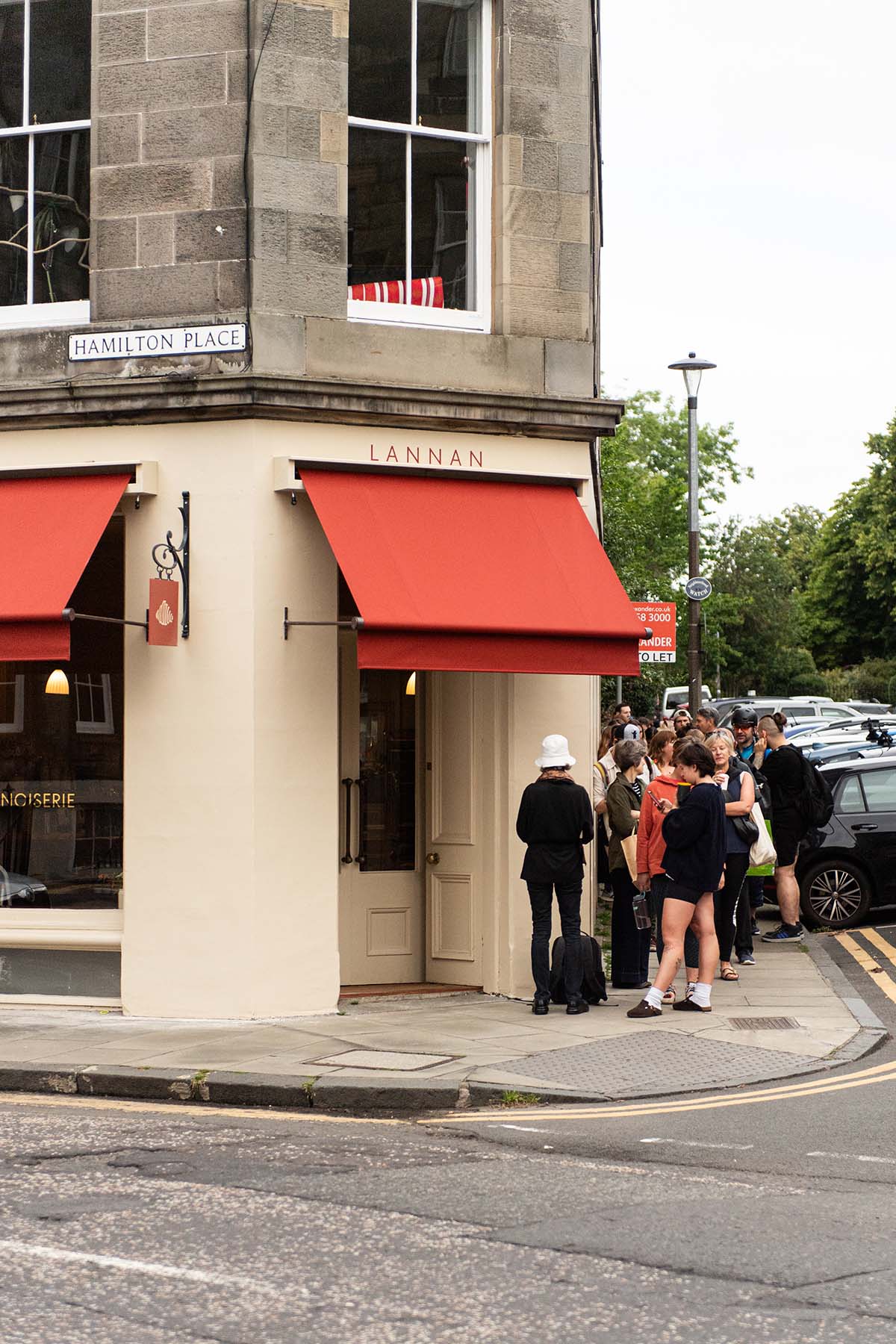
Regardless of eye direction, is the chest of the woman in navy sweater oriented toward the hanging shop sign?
yes

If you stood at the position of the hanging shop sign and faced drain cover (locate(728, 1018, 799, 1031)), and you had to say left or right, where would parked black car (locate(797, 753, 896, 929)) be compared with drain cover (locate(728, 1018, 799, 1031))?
left

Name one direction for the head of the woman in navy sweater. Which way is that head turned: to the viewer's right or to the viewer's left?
to the viewer's left

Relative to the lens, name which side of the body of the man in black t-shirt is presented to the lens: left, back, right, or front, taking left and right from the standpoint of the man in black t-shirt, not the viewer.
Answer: left

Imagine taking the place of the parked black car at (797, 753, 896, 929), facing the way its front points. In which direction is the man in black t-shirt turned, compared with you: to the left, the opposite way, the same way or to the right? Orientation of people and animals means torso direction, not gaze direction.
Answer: the opposite way

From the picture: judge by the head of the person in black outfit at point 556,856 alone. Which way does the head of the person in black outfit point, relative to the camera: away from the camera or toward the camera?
away from the camera

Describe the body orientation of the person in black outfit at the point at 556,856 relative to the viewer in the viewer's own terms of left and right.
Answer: facing away from the viewer

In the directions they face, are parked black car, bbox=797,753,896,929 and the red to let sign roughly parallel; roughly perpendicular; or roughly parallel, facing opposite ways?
roughly perpendicular

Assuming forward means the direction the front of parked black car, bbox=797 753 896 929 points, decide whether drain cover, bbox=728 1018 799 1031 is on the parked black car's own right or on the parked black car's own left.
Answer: on the parked black car's own right

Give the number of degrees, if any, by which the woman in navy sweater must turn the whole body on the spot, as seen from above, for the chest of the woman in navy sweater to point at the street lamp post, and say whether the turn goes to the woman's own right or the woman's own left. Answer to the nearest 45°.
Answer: approximately 90° to the woman's own right

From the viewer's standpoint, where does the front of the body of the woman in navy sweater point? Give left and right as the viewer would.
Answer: facing to the left of the viewer

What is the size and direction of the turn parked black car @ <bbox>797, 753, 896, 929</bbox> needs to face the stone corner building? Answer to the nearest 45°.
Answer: approximately 135° to its right
